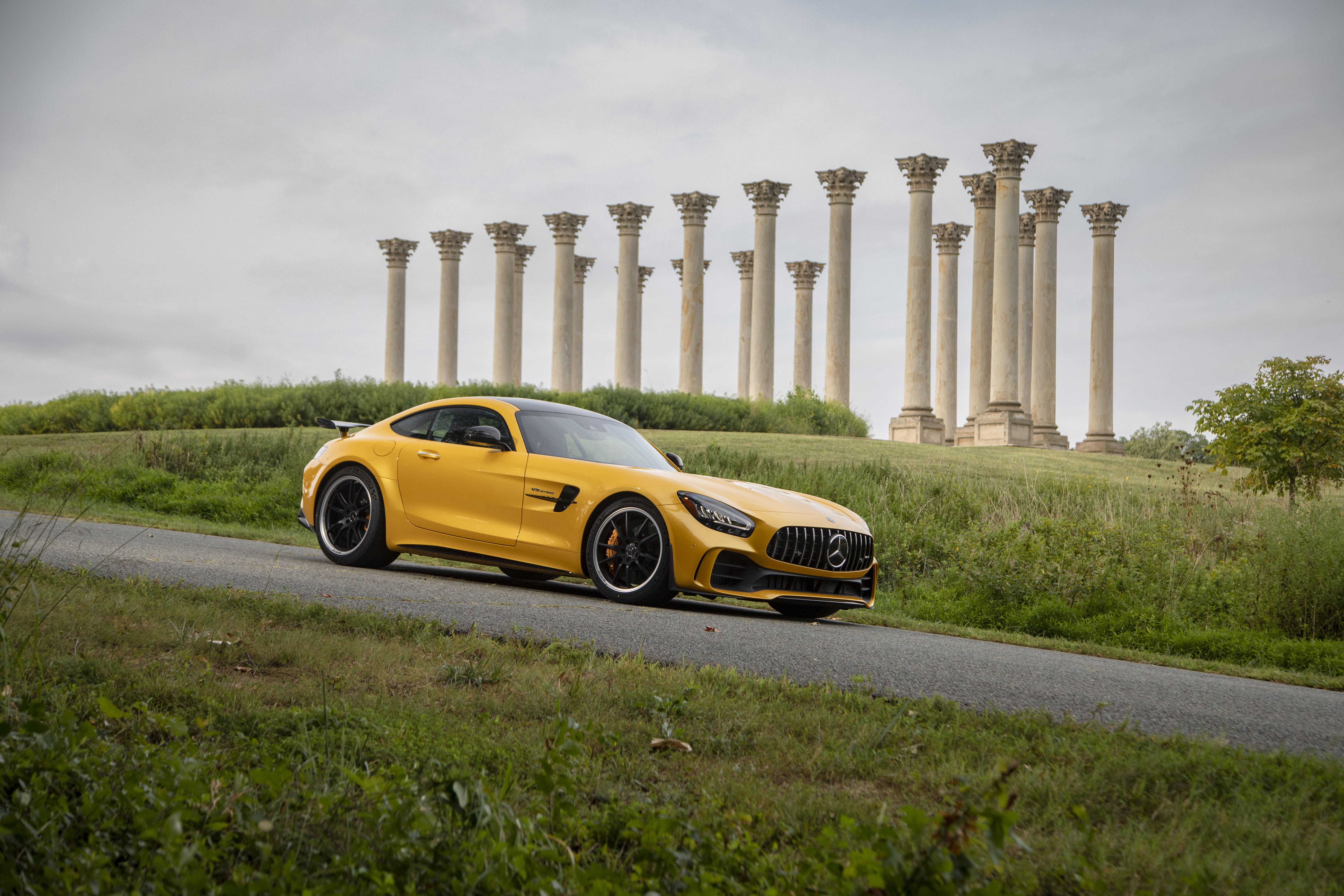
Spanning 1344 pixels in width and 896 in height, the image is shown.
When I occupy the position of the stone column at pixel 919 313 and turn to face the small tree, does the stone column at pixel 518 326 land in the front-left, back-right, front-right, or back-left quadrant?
back-right

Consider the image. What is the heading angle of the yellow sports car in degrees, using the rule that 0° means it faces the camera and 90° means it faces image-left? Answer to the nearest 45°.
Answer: approximately 315°

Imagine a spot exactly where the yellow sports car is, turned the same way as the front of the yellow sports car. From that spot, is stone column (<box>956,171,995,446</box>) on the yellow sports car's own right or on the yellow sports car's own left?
on the yellow sports car's own left

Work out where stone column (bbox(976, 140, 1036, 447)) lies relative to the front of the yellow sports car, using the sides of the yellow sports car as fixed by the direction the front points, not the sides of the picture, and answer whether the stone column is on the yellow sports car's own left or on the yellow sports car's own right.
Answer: on the yellow sports car's own left

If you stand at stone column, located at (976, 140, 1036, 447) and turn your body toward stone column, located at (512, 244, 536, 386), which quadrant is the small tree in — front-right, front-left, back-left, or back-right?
back-left

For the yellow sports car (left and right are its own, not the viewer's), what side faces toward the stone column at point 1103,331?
left

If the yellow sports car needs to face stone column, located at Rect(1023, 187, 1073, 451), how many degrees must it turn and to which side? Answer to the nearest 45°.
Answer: approximately 90° to its left

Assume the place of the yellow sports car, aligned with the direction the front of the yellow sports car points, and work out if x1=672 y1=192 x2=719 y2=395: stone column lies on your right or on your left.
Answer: on your left

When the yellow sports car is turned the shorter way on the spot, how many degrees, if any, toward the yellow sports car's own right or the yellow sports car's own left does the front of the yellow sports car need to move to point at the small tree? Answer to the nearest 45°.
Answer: approximately 90° to the yellow sports car's own left
